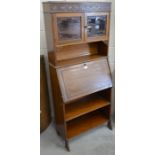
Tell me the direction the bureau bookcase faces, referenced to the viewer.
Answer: facing the viewer and to the right of the viewer
